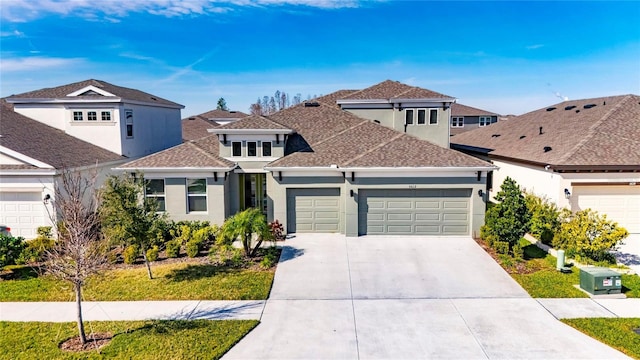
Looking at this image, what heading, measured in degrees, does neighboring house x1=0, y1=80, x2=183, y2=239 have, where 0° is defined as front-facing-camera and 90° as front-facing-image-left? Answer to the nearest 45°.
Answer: approximately 0°

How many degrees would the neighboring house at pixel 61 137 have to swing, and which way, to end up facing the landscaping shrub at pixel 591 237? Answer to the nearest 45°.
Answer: approximately 45° to its left

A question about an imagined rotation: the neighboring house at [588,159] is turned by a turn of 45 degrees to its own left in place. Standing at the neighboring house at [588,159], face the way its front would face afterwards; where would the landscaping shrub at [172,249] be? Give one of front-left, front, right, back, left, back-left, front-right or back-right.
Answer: right

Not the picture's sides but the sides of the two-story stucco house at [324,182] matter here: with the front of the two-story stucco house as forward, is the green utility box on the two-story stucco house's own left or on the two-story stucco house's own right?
on the two-story stucco house's own left

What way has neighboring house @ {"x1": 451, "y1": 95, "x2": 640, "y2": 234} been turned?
toward the camera

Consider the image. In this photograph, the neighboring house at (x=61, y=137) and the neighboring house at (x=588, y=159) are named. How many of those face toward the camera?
2

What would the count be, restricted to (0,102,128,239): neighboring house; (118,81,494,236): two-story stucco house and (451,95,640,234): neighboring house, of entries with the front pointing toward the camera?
3

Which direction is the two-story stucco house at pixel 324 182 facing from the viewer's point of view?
toward the camera

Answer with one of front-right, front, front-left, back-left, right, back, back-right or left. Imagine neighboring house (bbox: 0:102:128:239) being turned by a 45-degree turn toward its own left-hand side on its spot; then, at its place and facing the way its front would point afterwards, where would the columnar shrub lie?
front

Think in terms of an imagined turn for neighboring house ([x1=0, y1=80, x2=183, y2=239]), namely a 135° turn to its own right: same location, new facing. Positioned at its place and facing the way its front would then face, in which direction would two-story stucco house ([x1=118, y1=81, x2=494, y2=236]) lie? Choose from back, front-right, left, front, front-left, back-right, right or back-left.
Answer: back

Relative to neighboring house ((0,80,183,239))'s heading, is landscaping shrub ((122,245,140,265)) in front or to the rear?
in front

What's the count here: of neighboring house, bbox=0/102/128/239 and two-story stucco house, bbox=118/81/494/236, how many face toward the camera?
2

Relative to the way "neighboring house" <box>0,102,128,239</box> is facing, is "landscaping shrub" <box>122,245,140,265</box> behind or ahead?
ahead
